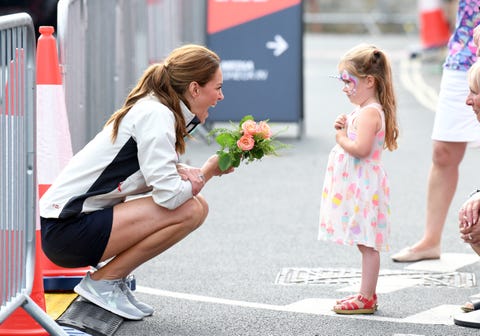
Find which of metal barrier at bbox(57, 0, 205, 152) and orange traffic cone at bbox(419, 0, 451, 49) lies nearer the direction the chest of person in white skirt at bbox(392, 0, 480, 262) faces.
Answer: the metal barrier

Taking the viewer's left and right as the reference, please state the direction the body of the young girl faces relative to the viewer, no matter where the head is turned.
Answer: facing to the left of the viewer

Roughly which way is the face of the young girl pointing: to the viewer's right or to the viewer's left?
to the viewer's left

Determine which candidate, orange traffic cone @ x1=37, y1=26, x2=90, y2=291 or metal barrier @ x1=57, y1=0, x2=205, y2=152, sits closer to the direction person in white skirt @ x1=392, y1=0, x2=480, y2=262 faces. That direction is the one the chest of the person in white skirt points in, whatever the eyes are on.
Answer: the orange traffic cone

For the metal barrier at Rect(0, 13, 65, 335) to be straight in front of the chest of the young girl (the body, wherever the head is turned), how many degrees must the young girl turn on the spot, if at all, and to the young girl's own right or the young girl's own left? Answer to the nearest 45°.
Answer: approximately 45° to the young girl's own left

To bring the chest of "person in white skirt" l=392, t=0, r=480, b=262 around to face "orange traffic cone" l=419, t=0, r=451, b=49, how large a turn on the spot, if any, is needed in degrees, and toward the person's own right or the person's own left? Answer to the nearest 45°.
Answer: approximately 135° to the person's own right

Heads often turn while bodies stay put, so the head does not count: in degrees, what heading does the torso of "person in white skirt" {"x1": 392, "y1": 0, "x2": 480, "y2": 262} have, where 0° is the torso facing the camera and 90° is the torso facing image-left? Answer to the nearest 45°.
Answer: approximately 45°
